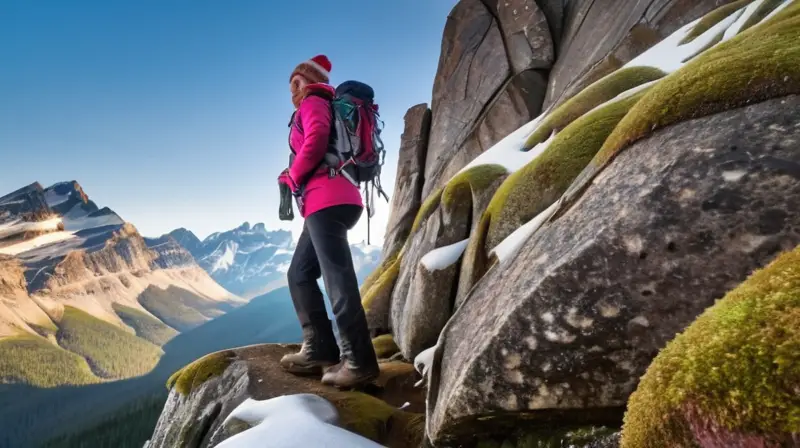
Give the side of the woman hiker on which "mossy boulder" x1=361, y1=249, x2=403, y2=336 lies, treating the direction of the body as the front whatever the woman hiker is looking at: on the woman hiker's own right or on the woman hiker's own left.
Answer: on the woman hiker's own right

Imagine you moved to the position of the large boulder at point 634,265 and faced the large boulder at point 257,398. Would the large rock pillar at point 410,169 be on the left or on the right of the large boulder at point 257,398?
right

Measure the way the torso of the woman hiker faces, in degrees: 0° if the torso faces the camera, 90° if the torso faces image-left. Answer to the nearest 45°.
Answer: approximately 90°
